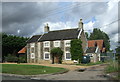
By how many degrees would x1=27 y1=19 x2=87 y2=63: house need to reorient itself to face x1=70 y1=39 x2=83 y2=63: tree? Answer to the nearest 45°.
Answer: approximately 90° to its left
